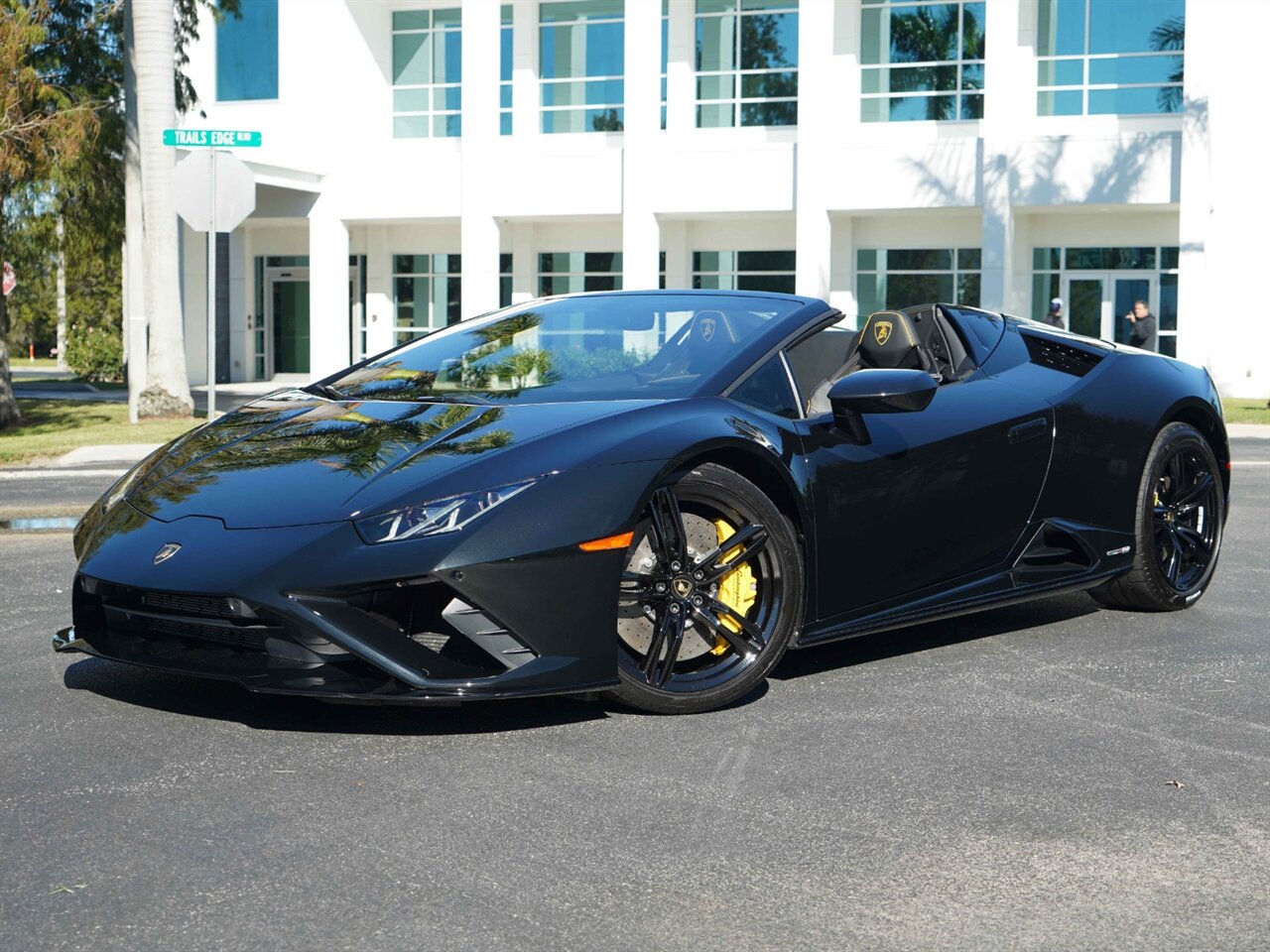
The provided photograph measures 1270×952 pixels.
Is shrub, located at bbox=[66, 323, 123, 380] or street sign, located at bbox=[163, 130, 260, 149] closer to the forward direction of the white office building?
the street sign

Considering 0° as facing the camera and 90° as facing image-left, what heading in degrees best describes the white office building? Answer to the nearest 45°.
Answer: approximately 0°

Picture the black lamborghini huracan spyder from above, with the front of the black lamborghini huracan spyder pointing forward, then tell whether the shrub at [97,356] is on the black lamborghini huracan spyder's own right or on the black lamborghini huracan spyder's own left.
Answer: on the black lamborghini huracan spyder's own right

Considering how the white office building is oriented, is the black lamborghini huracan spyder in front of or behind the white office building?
in front

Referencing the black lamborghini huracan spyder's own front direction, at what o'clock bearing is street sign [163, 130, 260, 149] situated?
The street sign is roughly at 4 o'clock from the black lamborghini huracan spyder.

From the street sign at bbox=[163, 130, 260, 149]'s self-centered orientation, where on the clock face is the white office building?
The white office building is roughly at 7 o'clock from the street sign.

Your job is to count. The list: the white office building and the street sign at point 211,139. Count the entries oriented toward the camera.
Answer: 2

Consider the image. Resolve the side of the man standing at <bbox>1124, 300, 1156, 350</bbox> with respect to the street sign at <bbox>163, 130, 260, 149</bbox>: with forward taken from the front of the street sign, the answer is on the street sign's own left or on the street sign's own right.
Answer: on the street sign's own left

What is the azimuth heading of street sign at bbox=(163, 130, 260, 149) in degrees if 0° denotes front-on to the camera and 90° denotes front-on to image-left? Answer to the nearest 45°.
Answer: approximately 0°

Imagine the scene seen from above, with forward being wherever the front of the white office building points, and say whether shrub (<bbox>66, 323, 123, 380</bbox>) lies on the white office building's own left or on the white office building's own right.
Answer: on the white office building's own right
